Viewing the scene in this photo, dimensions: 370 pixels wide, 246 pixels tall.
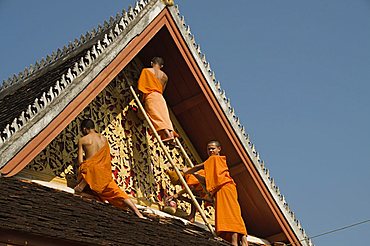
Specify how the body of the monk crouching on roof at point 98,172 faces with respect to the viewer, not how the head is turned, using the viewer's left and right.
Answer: facing away from the viewer and to the left of the viewer

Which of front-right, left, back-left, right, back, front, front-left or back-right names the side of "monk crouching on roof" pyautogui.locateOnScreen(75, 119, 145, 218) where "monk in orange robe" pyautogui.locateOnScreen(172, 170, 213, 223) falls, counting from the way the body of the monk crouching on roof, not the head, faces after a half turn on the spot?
left

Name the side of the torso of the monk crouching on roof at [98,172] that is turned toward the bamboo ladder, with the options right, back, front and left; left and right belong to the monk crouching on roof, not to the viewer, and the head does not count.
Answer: right

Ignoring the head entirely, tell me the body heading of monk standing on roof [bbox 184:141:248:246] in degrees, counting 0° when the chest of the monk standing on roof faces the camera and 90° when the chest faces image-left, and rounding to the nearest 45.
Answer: approximately 90°
